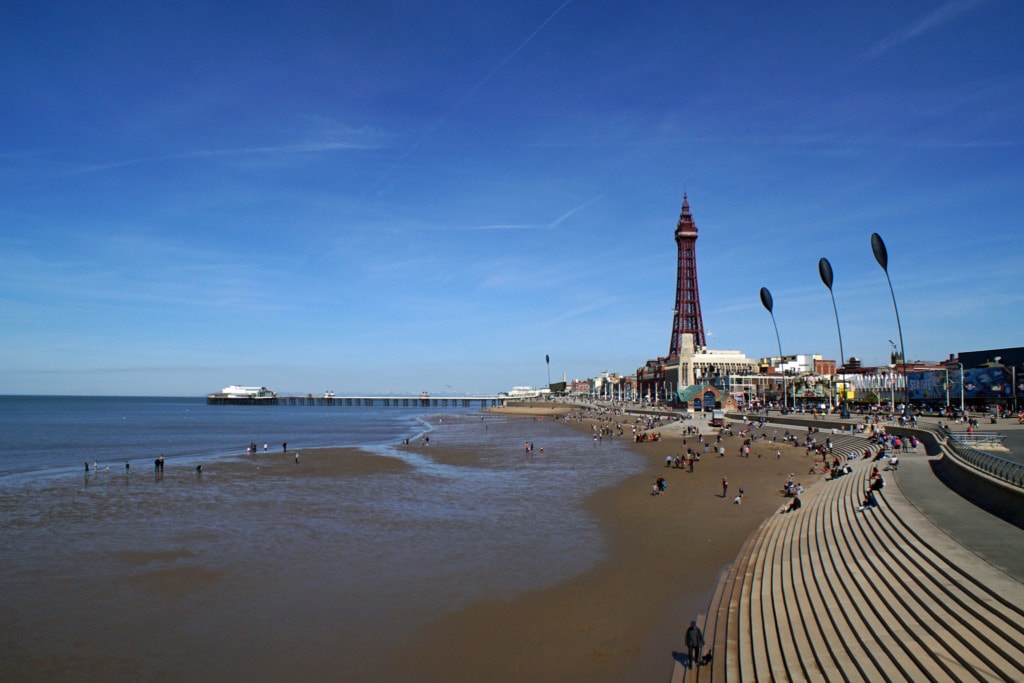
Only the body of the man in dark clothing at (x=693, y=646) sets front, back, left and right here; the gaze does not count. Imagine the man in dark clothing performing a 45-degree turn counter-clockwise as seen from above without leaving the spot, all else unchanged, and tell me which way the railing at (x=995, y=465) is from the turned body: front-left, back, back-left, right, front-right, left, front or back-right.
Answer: right

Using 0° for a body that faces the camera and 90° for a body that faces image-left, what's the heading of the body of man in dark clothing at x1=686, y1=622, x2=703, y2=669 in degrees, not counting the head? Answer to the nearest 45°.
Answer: approximately 180°

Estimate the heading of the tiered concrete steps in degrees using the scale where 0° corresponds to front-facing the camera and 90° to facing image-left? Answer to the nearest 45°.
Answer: approximately 90°

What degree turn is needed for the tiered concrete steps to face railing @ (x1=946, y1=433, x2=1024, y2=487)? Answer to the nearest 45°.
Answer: approximately 90° to its right

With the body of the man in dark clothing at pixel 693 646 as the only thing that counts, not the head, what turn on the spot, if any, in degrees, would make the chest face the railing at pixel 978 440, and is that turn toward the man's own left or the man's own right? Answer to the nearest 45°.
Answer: approximately 45° to the man's own right

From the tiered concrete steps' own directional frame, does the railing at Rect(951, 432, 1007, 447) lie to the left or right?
on its right
